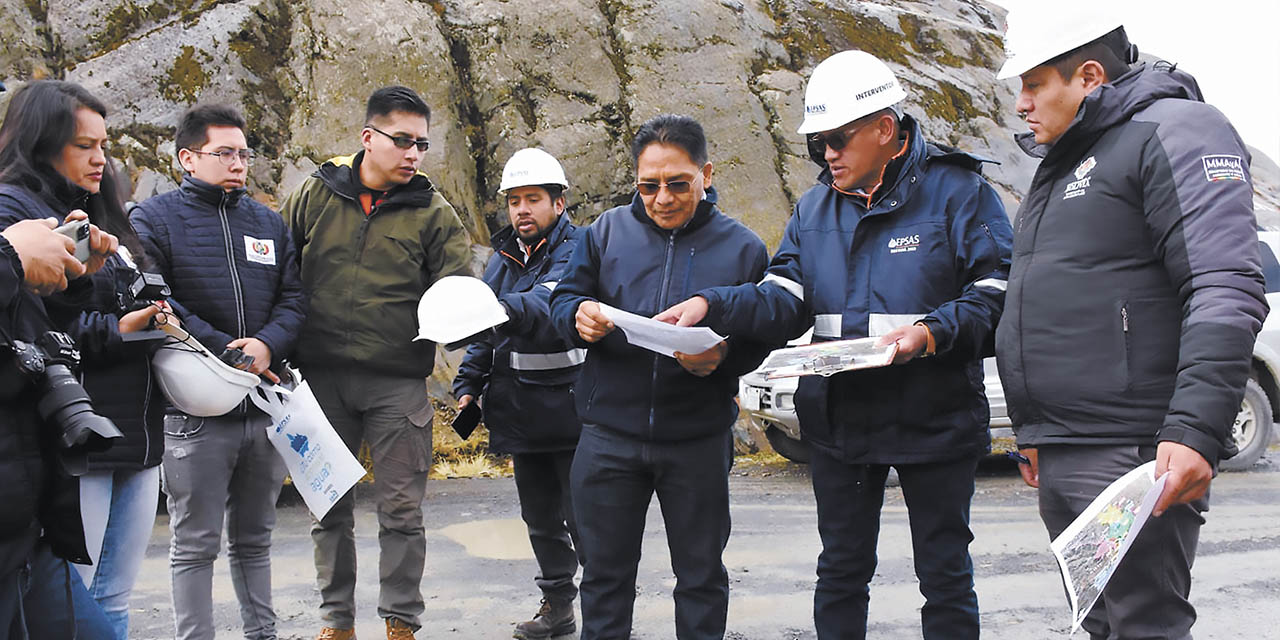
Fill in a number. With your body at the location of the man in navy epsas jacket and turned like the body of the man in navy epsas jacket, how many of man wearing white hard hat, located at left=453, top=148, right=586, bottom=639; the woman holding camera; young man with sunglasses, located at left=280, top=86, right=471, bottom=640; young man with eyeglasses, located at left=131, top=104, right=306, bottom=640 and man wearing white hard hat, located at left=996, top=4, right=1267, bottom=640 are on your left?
1

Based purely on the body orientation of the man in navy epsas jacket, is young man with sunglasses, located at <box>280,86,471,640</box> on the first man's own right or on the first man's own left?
on the first man's own right

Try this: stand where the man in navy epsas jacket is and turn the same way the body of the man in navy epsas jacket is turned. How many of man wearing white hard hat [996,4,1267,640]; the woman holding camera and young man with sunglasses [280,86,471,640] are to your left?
1

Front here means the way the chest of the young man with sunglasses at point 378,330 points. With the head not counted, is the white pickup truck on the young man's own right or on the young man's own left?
on the young man's own left

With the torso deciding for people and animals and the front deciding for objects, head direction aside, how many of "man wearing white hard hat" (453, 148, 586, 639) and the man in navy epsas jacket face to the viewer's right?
0

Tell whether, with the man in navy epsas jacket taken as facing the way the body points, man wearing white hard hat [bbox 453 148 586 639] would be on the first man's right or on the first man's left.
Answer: on the first man's right

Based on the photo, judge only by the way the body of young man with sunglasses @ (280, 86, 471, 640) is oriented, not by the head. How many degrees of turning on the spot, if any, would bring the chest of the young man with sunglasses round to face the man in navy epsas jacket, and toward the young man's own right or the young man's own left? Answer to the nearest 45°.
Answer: approximately 45° to the young man's own left

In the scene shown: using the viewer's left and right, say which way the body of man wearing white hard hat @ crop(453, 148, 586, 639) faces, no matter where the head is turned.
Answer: facing the viewer and to the left of the viewer

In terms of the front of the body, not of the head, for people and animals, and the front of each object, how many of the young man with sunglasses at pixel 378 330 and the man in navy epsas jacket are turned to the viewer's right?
0

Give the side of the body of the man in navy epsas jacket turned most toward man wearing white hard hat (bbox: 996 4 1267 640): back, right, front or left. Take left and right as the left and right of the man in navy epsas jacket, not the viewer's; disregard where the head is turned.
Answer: left

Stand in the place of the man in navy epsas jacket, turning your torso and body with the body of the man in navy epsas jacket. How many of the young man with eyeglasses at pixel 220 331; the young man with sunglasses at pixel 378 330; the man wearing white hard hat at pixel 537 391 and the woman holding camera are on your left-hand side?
0

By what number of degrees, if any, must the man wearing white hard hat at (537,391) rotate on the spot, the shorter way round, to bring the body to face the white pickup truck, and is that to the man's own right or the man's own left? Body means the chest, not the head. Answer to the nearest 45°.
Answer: approximately 180°

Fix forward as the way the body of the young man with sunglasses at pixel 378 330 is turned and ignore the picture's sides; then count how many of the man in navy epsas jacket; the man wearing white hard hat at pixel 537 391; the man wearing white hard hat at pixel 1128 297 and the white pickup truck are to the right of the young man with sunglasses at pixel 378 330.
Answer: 0

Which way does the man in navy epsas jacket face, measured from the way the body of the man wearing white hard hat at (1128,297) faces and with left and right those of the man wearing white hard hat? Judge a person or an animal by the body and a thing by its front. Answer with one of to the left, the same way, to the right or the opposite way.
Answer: the same way

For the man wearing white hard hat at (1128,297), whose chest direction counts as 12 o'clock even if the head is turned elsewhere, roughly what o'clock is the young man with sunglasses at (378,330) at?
The young man with sunglasses is roughly at 2 o'clock from the man wearing white hard hat.

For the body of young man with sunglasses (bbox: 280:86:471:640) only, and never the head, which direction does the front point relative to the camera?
toward the camera
